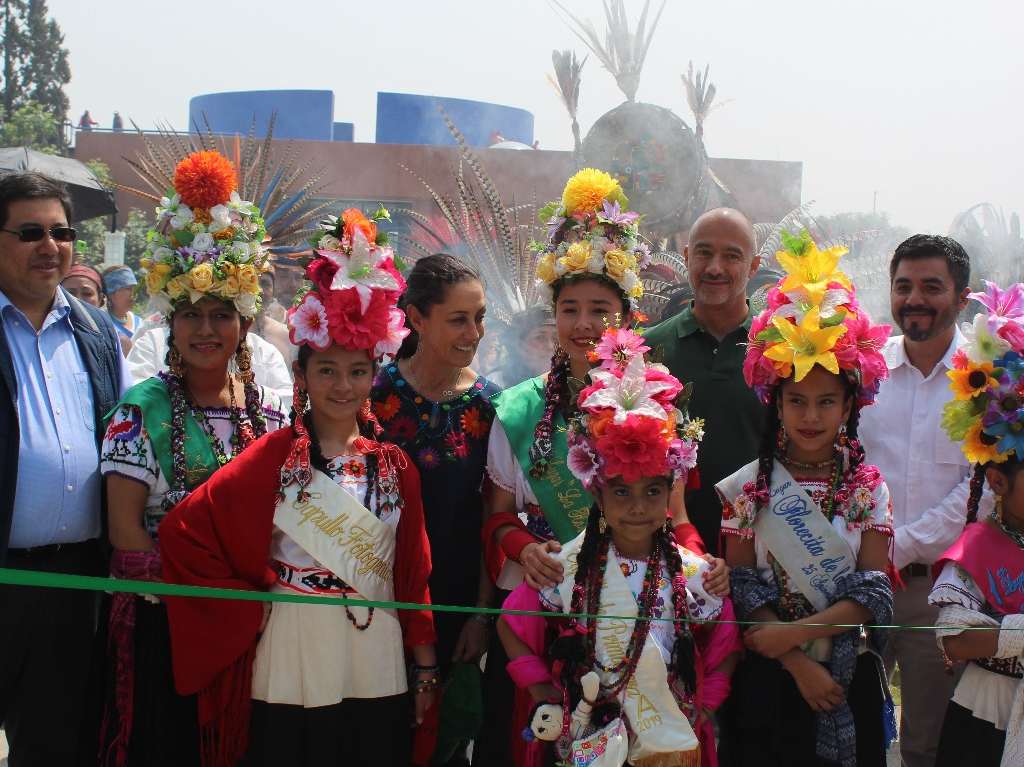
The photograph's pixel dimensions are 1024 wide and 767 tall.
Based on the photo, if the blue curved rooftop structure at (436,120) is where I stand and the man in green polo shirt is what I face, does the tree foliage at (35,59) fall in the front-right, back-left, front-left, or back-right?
back-right

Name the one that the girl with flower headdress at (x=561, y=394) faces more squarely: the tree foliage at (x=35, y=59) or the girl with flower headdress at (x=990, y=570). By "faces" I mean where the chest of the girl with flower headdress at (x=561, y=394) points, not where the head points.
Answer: the girl with flower headdress

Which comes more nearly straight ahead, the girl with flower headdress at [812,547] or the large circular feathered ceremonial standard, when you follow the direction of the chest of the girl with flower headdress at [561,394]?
the girl with flower headdress

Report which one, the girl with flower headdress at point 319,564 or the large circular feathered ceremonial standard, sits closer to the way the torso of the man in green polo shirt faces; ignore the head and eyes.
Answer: the girl with flower headdress

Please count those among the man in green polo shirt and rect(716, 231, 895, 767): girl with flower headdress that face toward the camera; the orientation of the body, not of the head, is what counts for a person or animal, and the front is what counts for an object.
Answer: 2

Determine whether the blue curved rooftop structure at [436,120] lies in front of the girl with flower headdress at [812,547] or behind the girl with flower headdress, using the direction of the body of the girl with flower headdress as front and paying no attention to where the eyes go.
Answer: behind
